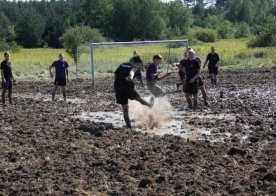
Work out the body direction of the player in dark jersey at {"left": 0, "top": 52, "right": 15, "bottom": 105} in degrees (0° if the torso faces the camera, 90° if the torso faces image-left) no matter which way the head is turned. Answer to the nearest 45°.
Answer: approximately 315°

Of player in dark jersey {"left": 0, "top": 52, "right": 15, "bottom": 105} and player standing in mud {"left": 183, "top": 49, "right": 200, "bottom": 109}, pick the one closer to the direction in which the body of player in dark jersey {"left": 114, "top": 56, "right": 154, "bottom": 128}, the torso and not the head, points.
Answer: the player standing in mud

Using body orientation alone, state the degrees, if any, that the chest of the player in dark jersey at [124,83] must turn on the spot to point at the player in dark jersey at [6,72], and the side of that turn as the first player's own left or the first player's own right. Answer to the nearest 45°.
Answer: approximately 135° to the first player's own left

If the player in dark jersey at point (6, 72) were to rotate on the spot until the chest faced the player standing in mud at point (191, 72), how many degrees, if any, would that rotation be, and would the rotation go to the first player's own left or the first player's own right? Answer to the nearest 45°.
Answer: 0° — they already face them

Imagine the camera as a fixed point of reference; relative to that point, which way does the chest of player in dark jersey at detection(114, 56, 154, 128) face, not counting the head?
to the viewer's right

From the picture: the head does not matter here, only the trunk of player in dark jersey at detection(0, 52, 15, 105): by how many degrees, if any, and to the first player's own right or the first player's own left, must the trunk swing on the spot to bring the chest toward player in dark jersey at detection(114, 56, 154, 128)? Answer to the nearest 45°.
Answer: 0° — they already face them
